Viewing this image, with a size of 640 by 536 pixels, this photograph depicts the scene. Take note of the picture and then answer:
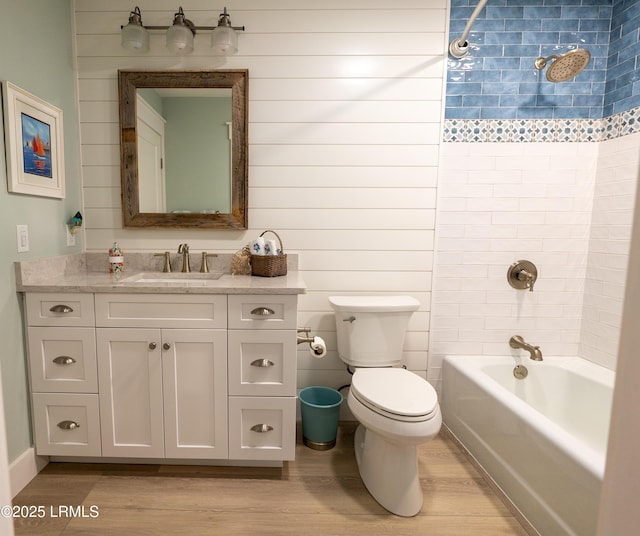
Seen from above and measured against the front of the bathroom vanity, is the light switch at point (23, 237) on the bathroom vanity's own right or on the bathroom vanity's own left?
on the bathroom vanity's own right

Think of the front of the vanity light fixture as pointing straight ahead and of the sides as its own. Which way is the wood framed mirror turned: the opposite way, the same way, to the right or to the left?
the same way

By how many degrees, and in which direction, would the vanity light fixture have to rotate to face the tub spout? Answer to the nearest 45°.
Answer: approximately 90° to its left

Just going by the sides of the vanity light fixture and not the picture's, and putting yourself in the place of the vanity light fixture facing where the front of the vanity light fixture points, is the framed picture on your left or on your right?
on your right

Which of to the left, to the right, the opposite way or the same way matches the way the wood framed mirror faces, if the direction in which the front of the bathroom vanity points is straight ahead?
the same way

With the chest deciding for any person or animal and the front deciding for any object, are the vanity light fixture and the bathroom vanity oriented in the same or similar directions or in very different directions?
same or similar directions

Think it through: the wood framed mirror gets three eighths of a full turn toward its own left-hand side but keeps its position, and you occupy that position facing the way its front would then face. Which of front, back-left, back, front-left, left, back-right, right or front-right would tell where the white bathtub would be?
right

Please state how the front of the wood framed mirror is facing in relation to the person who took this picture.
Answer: facing the viewer

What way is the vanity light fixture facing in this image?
toward the camera

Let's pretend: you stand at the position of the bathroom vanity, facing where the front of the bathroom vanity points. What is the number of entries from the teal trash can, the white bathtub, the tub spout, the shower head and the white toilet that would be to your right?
0

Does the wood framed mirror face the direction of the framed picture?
no

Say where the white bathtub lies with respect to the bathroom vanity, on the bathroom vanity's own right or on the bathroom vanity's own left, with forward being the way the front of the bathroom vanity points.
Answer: on the bathroom vanity's own left

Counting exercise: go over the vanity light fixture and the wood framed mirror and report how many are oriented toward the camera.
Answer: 2
